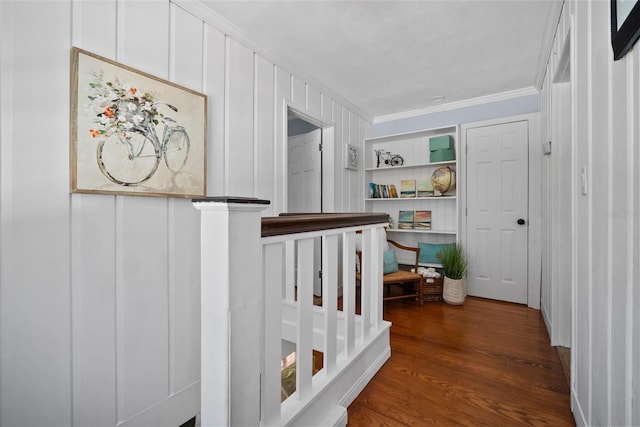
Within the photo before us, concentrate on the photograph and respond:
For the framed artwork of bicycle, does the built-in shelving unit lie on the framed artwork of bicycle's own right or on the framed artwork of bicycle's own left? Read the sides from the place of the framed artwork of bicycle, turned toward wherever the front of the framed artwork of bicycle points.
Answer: on the framed artwork of bicycle's own left

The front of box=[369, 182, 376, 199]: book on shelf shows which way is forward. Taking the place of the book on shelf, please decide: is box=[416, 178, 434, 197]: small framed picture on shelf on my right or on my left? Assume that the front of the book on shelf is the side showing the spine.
on my left

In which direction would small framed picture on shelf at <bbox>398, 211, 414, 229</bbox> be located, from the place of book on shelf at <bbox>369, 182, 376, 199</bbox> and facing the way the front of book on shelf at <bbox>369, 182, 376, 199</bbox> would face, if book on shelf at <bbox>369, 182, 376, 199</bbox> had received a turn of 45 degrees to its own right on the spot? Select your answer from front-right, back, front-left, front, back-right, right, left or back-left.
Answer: back-left

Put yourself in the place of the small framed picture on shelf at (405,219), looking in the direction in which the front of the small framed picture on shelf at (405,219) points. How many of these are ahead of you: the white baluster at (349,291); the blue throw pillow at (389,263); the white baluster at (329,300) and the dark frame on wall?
4

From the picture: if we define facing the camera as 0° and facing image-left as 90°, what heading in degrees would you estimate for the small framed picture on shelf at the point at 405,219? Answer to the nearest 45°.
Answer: approximately 0°

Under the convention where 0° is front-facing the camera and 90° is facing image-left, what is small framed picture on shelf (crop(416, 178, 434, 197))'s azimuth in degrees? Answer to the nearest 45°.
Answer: approximately 0°

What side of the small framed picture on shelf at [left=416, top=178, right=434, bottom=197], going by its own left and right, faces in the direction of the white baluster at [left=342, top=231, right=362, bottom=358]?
front

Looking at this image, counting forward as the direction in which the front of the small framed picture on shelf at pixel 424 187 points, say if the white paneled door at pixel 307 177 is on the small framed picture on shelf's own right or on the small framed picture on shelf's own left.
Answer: on the small framed picture on shelf's own right

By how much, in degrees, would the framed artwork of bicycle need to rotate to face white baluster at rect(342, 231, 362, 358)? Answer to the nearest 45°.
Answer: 0° — it already faces it

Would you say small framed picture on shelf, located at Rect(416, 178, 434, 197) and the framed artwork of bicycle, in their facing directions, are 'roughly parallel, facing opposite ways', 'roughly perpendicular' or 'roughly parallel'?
roughly perpendicular
